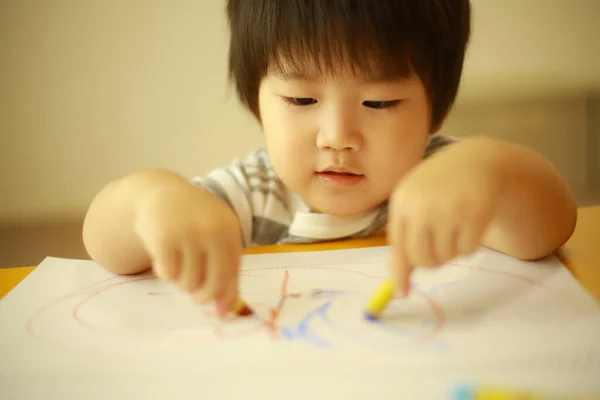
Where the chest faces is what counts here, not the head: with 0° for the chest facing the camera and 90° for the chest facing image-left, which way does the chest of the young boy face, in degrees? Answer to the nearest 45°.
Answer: approximately 0°
